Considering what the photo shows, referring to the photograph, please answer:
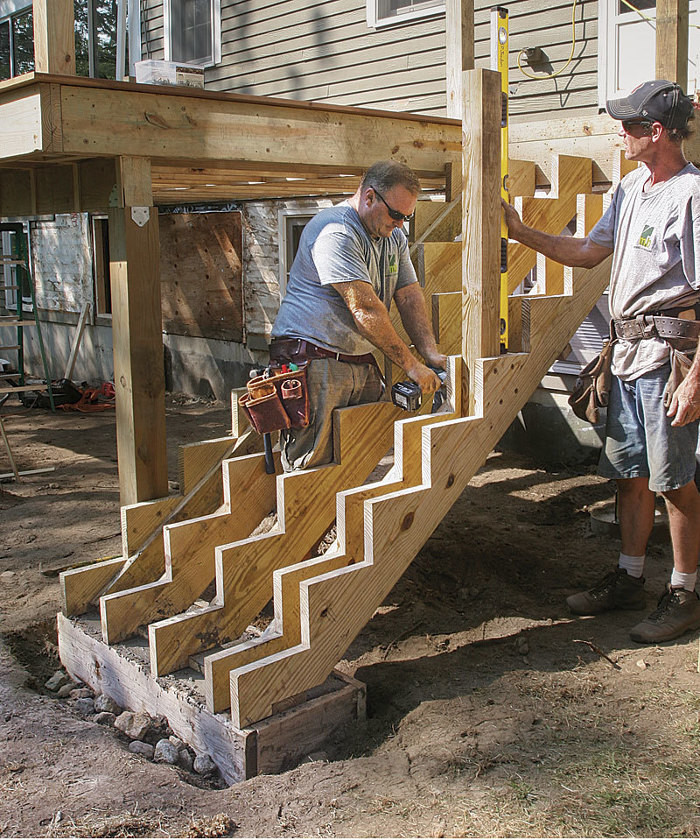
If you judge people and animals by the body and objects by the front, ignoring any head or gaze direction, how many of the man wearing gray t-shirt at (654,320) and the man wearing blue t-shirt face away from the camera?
0

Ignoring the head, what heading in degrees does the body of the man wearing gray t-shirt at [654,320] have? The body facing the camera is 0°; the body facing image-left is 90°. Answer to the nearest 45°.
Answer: approximately 45°

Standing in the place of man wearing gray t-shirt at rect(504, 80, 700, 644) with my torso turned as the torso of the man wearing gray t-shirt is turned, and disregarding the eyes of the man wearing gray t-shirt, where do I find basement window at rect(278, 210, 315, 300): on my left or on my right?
on my right

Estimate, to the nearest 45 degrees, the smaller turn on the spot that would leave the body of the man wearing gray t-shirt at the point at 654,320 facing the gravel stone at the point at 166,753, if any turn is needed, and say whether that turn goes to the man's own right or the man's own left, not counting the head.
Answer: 0° — they already face it

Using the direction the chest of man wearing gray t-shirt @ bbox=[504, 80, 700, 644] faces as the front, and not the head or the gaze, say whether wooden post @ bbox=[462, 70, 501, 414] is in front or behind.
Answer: in front

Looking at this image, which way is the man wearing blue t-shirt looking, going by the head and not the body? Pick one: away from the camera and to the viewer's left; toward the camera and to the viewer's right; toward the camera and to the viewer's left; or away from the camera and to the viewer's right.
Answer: toward the camera and to the viewer's right

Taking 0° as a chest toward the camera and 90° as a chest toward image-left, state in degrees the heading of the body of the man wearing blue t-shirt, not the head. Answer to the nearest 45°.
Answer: approximately 315°

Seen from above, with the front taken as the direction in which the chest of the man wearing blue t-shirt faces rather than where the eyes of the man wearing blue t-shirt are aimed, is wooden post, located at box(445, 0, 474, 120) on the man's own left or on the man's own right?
on the man's own left

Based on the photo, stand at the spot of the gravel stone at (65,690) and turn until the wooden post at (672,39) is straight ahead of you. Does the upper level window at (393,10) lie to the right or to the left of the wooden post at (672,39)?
left

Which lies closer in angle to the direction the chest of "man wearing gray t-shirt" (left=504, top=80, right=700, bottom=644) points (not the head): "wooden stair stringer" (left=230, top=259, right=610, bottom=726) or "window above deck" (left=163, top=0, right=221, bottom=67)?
the wooden stair stringer
